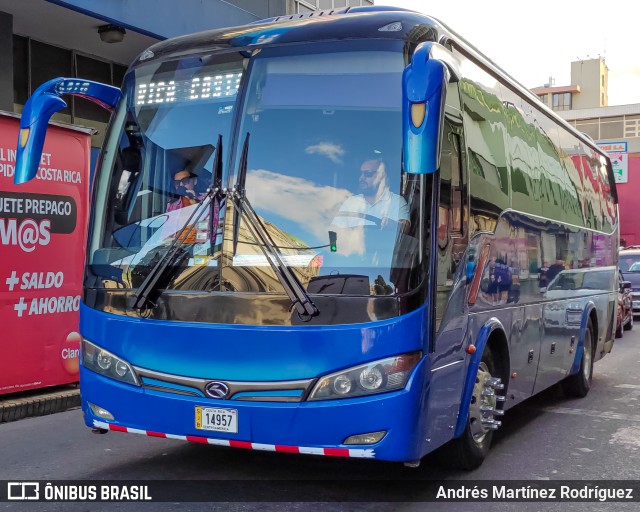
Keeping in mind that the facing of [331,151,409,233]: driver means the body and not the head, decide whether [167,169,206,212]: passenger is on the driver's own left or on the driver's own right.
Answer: on the driver's own right

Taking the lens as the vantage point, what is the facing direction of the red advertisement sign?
facing the viewer and to the right of the viewer

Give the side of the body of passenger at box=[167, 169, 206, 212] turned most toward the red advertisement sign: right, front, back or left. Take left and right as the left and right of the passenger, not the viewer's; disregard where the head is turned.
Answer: right

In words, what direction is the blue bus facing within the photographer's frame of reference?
facing the viewer and to the left of the viewer

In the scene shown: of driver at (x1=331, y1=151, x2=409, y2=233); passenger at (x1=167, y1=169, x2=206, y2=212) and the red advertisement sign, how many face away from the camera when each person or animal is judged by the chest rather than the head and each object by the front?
0

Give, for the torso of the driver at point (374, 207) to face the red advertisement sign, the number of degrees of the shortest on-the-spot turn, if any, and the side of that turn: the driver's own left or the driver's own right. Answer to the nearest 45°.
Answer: approximately 90° to the driver's own right

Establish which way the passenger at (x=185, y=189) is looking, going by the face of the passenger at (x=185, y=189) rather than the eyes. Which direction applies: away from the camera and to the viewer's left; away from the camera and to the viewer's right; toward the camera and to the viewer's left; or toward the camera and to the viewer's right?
toward the camera and to the viewer's left

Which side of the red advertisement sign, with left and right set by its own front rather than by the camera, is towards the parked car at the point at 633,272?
left

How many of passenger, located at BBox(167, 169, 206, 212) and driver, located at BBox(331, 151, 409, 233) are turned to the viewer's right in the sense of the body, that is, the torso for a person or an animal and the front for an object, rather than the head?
0

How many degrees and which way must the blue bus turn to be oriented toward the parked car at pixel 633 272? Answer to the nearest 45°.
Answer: approximately 180°

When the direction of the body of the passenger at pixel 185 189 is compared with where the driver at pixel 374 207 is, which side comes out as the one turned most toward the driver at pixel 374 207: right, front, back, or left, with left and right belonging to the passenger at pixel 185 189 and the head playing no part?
left

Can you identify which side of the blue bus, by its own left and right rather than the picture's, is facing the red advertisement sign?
right

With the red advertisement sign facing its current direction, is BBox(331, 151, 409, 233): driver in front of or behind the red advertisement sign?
in front

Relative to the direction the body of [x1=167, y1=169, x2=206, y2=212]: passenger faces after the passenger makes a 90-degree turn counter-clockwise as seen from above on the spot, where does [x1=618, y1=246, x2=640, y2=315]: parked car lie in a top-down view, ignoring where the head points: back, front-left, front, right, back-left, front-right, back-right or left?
left

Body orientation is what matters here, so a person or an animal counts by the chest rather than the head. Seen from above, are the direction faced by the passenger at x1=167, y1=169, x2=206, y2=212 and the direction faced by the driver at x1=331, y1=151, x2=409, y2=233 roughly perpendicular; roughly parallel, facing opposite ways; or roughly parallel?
roughly parallel
